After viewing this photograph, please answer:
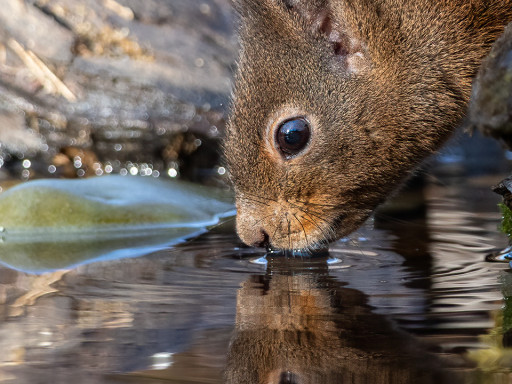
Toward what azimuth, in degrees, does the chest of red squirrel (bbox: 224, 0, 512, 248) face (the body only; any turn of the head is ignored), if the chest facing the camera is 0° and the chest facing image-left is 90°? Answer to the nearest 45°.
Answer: approximately 90°
